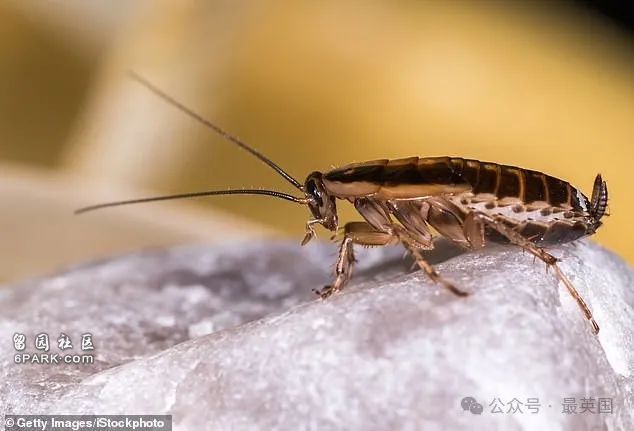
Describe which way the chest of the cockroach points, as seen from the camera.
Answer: to the viewer's left
